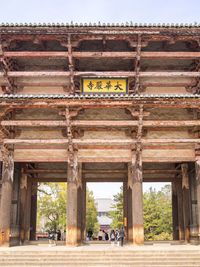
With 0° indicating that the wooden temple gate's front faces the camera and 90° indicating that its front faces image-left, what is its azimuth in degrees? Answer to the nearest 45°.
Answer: approximately 0°

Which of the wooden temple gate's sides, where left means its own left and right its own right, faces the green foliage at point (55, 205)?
back
